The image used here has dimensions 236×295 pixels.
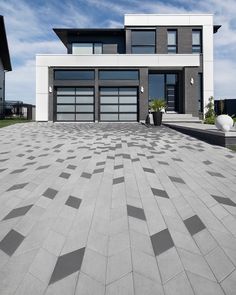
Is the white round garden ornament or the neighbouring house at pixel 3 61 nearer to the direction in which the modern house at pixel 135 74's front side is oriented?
the white round garden ornament

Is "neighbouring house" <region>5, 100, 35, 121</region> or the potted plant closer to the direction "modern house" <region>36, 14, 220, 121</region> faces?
the potted plant

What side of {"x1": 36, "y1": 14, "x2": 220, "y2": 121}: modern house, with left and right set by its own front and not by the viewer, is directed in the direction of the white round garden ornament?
front

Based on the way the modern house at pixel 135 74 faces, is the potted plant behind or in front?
in front

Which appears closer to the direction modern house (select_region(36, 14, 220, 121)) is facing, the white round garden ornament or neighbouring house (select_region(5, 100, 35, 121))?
the white round garden ornament

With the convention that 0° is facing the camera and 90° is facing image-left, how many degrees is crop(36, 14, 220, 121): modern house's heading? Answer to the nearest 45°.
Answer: approximately 0°
